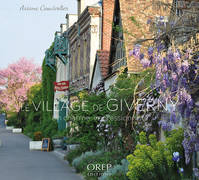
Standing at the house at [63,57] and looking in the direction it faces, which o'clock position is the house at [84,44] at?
the house at [84,44] is roughly at 10 o'clock from the house at [63,57].

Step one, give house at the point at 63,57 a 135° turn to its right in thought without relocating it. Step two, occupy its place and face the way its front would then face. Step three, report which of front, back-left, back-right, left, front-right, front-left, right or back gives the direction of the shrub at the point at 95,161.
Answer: back

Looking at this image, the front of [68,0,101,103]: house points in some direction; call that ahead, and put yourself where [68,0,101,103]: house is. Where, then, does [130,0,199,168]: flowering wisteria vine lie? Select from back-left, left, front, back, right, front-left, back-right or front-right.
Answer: front-left

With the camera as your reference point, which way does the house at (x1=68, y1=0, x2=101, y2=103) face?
facing the viewer and to the left of the viewer

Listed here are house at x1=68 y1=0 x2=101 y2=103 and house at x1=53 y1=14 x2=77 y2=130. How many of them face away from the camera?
0

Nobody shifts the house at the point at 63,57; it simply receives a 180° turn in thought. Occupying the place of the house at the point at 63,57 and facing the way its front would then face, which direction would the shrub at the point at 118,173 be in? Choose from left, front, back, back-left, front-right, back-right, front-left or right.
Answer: back-right

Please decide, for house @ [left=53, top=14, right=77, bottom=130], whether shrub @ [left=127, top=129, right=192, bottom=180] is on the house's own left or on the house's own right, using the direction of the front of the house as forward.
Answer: on the house's own left

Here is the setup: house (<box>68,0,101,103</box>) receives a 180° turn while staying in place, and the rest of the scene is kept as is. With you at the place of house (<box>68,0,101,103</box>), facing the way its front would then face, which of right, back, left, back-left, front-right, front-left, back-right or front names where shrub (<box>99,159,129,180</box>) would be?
back-right

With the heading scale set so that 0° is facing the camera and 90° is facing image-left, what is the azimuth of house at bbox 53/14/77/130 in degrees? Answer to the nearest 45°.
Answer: approximately 45°
